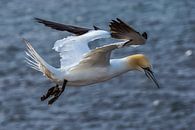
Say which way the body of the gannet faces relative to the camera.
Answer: to the viewer's right
